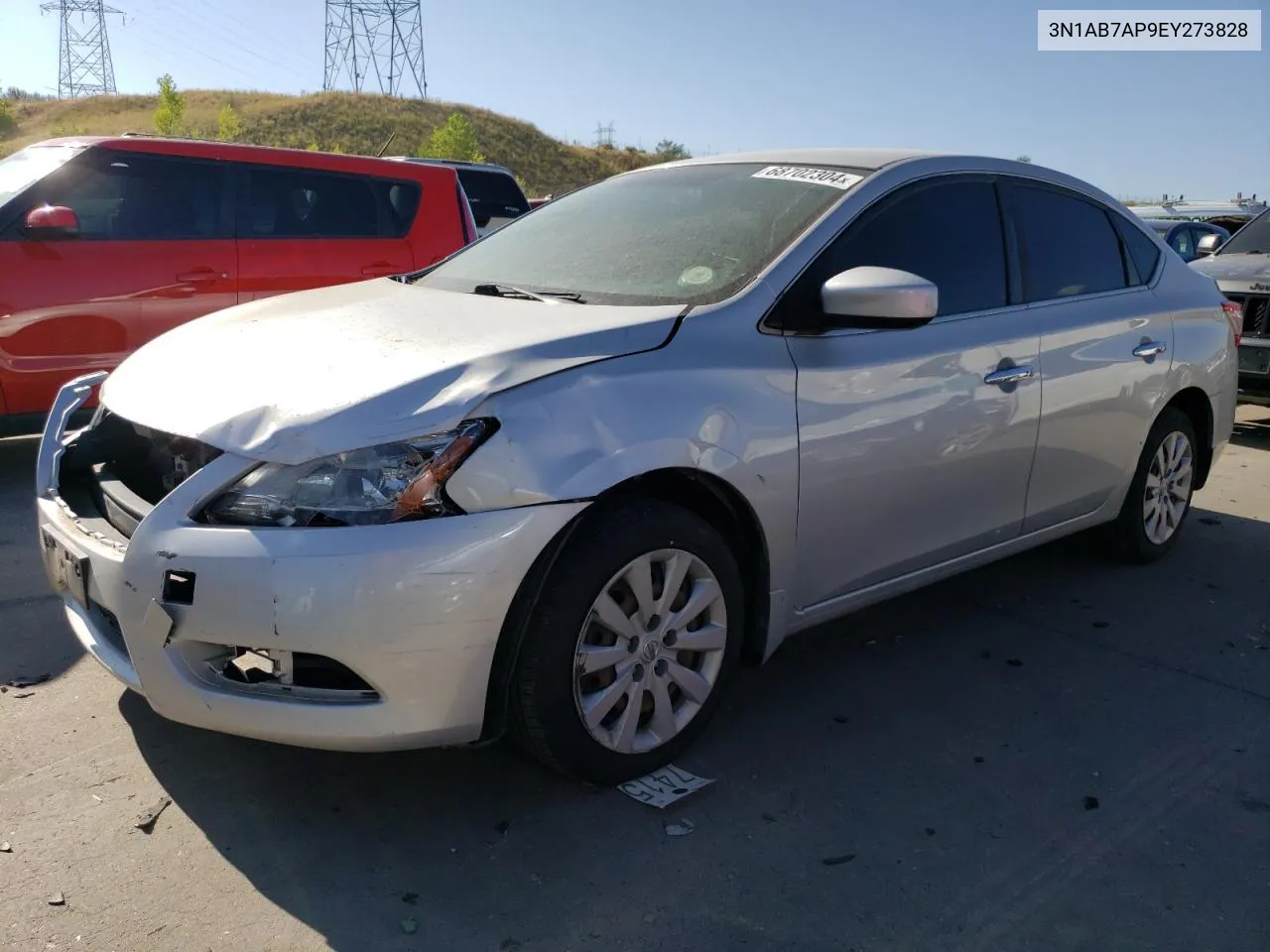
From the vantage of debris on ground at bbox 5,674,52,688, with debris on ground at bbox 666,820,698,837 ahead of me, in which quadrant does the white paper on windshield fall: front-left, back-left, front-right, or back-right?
front-left

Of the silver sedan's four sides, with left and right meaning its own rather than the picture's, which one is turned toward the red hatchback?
right

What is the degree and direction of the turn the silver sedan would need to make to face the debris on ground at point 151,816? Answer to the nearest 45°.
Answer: approximately 45° to its right

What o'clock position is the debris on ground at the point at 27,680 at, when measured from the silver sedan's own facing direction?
The debris on ground is roughly at 2 o'clock from the silver sedan.

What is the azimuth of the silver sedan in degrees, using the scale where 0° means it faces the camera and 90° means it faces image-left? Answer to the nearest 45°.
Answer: approximately 45°

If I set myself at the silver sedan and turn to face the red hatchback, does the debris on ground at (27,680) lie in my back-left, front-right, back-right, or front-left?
front-left
